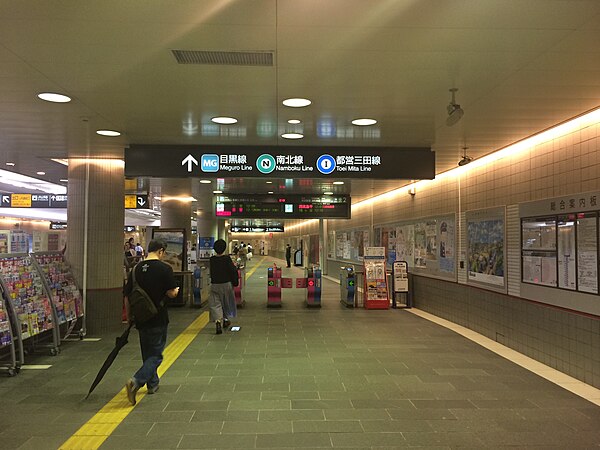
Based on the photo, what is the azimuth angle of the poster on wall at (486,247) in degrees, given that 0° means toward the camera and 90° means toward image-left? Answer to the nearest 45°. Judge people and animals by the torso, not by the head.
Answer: approximately 45°

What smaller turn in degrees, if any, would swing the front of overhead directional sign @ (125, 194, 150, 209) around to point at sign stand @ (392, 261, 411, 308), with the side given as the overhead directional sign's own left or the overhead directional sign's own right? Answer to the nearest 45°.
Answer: approximately 45° to the overhead directional sign's own left

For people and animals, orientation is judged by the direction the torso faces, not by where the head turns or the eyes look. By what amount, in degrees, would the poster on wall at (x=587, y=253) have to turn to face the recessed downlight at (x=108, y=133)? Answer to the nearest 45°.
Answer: approximately 45° to its right

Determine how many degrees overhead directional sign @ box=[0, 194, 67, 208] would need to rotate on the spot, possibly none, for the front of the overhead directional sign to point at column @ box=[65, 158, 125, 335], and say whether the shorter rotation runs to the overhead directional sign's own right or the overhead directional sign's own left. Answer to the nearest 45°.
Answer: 0° — it already faces it

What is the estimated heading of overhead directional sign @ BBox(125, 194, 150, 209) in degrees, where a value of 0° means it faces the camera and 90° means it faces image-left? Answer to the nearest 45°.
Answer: approximately 0°

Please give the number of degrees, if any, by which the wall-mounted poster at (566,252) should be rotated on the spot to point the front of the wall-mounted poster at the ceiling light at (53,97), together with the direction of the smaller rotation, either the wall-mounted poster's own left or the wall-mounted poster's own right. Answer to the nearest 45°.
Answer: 0° — it already faces it

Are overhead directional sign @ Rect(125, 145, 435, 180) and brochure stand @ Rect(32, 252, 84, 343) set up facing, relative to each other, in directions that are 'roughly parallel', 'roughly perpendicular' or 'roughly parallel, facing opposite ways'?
roughly perpendicular
